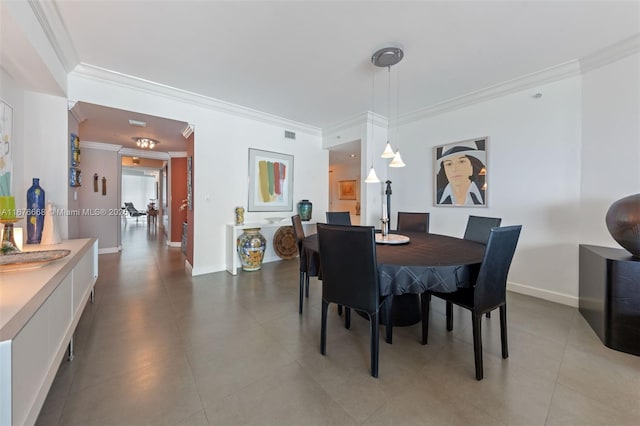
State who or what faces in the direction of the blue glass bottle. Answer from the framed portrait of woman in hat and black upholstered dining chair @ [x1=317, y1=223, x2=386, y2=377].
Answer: the framed portrait of woman in hat

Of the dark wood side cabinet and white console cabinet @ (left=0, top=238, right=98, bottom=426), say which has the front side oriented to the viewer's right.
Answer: the white console cabinet

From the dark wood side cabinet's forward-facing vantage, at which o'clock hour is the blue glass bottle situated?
The blue glass bottle is roughly at 12 o'clock from the dark wood side cabinet.

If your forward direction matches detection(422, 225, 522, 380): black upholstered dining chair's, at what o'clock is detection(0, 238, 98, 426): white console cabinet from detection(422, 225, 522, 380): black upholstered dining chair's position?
The white console cabinet is roughly at 9 o'clock from the black upholstered dining chair.

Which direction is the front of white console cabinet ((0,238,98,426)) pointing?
to the viewer's right

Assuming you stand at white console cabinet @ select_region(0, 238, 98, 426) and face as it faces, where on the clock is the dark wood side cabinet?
The dark wood side cabinet is roughly at 1 o'clock from the white console cabinet.

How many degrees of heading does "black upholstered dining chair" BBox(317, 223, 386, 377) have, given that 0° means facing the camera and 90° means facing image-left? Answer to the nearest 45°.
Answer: approximately 225°

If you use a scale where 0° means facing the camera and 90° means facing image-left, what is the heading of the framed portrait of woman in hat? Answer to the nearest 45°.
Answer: approximately 45°

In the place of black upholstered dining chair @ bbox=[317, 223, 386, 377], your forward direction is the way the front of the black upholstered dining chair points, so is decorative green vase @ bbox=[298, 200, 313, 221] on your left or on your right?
on your left

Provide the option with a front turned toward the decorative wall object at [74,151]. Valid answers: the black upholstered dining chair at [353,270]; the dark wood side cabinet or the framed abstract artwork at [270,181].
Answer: the dark wood side cabinet

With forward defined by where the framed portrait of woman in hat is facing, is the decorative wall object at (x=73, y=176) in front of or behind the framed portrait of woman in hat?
in front

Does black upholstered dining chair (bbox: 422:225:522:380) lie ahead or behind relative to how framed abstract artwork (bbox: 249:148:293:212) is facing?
ahead

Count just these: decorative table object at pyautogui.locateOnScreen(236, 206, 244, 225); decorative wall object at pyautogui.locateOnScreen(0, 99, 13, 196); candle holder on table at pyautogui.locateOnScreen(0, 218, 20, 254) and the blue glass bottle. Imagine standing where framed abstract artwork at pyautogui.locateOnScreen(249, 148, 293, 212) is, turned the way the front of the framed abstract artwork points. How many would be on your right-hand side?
4

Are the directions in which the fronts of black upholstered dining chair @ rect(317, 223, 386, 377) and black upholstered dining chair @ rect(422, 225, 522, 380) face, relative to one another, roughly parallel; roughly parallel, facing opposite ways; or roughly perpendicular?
roughly perpendicular

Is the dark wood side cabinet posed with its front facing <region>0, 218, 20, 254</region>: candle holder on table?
yes
